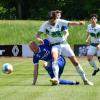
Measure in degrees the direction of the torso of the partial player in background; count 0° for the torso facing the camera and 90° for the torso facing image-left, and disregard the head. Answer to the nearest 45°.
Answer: approximately 0°
